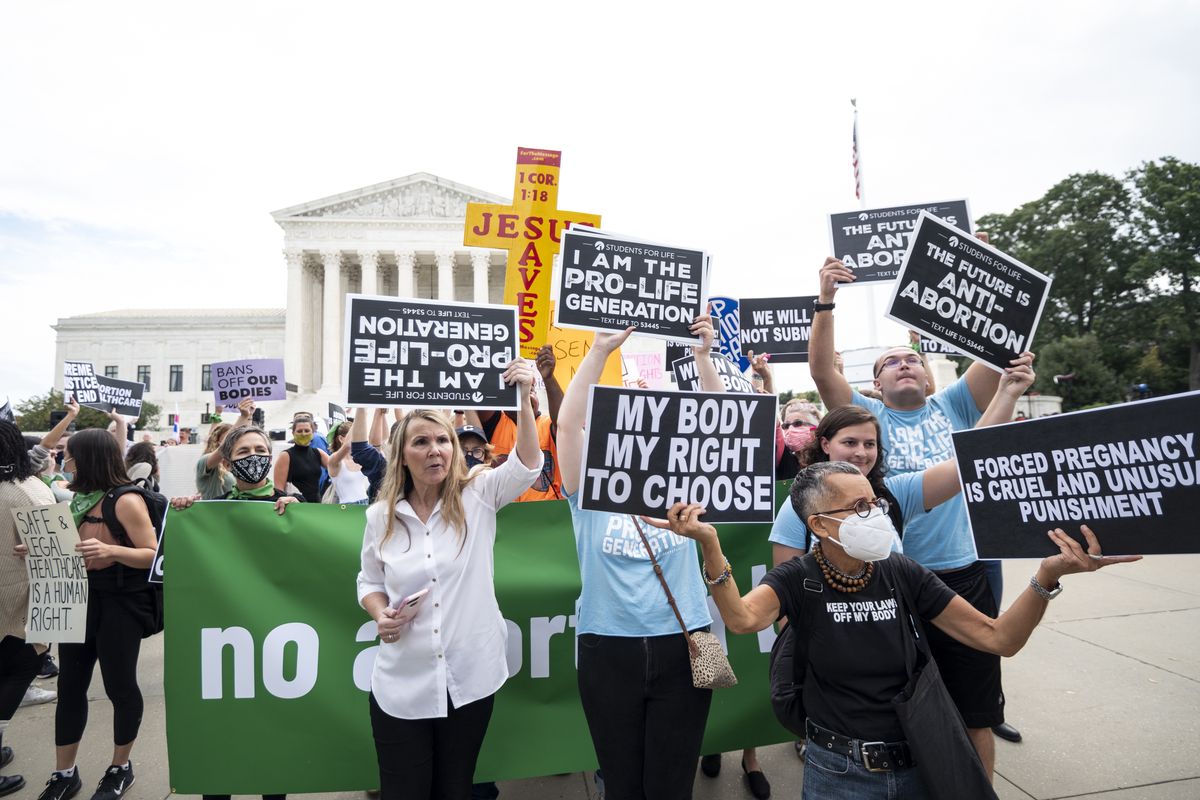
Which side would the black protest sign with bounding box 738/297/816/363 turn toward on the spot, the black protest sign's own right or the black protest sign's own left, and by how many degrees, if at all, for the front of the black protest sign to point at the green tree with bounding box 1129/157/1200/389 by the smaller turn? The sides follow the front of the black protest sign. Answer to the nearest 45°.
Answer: approximately 135° to the black protest sign's own left

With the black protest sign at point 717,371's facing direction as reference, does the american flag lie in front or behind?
behind

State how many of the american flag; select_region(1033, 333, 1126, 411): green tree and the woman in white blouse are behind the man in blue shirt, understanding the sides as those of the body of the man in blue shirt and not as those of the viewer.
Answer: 2

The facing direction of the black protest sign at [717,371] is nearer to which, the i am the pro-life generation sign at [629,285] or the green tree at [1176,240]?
the i am the pro-life generation sign

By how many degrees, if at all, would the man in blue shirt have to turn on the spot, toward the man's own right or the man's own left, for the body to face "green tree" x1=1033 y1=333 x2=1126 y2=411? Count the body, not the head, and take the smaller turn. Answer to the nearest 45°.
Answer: approximately 180°

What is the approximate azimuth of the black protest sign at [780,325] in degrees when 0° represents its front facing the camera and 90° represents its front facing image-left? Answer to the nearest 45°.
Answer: approximately 0°

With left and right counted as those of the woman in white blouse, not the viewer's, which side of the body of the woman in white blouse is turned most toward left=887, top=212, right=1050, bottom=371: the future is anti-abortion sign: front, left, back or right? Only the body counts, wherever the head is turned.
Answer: left

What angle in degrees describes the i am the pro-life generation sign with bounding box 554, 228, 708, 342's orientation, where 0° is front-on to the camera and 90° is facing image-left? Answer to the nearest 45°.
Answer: approximately 0°

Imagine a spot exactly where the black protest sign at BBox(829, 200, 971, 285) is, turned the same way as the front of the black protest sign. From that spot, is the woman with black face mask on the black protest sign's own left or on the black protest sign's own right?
on the black protest sign's own right
